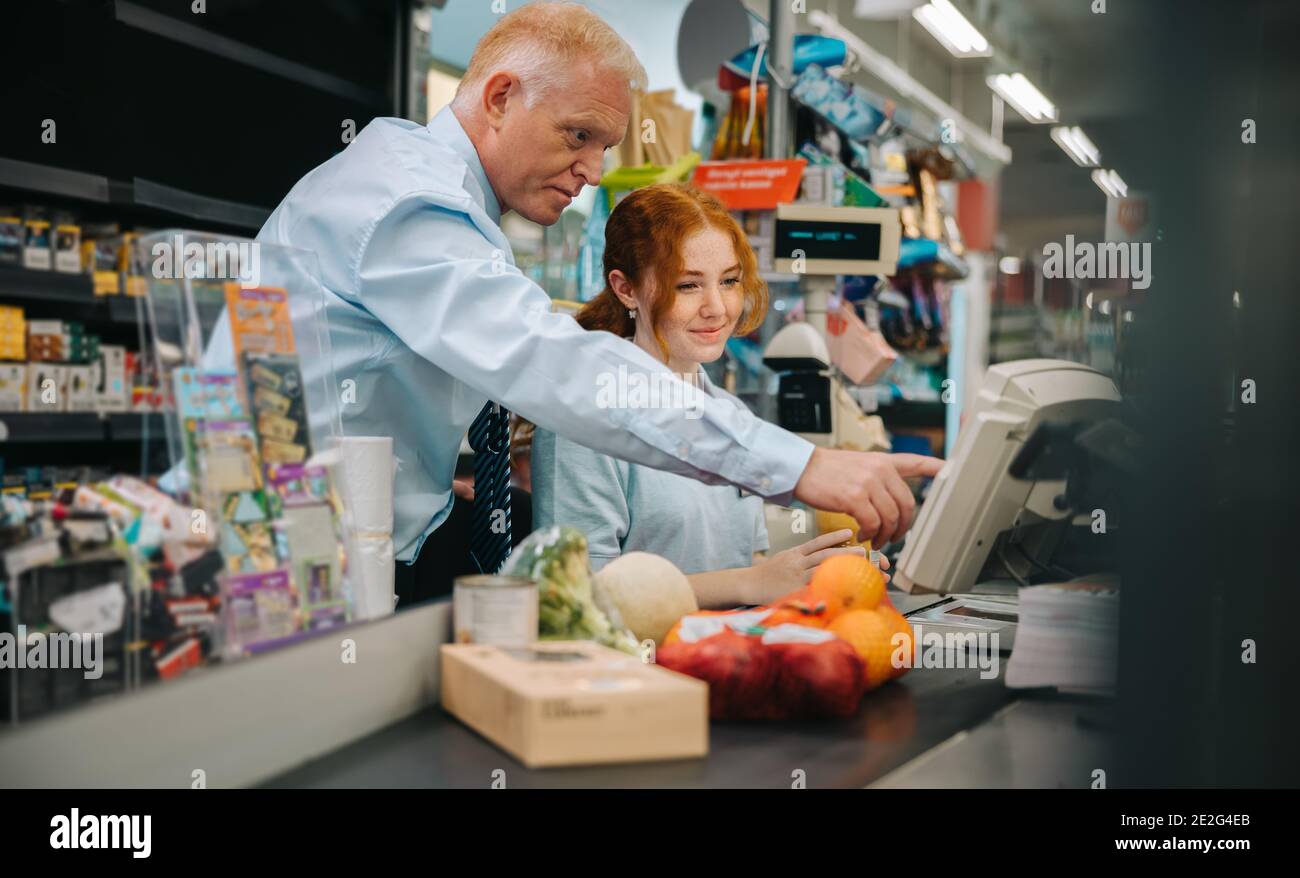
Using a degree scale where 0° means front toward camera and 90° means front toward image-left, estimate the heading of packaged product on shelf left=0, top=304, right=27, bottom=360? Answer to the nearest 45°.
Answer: approximately 0°

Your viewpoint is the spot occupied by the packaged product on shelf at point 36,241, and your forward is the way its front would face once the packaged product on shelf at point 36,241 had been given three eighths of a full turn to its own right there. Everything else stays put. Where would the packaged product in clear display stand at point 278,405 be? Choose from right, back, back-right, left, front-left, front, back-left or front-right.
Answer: back-left

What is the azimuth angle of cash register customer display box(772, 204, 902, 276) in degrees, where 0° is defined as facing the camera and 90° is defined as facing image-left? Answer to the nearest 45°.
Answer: approximately 0°

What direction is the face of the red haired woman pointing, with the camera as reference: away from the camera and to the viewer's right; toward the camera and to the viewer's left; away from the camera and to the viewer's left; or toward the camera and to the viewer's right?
toward the camera and to the viewer's right

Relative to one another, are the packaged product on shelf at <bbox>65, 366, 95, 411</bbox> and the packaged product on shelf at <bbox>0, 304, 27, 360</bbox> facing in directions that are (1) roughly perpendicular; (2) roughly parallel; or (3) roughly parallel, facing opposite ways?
roughly parallel

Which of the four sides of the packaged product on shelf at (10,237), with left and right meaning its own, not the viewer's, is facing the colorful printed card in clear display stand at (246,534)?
front

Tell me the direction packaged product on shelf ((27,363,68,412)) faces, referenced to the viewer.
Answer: facing the viewer

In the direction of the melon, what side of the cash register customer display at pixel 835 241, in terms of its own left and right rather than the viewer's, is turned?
front

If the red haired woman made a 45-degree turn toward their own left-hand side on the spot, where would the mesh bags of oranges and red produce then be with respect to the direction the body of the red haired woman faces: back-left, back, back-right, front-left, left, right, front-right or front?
right

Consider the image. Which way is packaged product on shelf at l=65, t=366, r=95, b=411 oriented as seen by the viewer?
toward the camera

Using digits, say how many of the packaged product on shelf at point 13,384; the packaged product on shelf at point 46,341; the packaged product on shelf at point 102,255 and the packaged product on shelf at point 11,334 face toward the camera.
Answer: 4

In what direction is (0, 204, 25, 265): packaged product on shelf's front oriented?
toward the camera

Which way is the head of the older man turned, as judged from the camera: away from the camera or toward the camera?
toward the camera

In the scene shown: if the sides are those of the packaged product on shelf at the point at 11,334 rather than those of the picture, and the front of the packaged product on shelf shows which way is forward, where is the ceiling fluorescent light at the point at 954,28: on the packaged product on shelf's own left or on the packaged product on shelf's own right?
on the packaged product on shelf's own left
